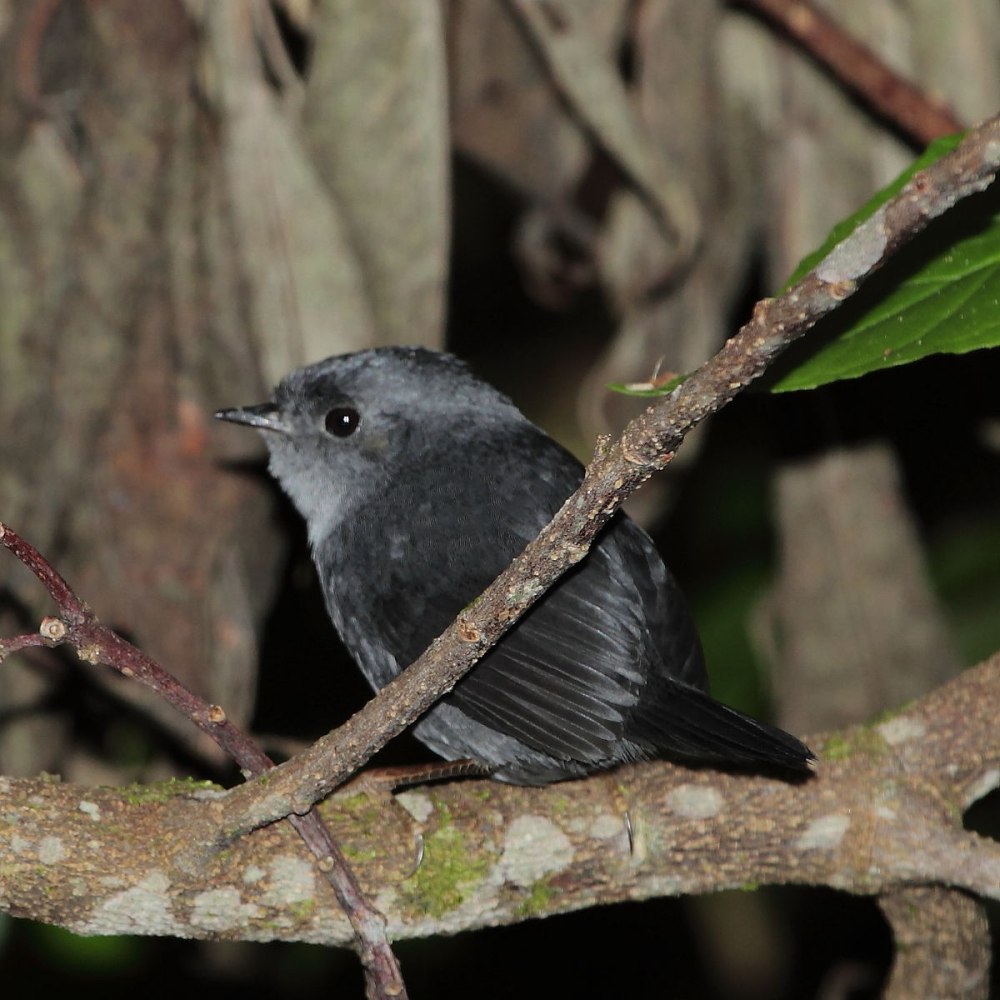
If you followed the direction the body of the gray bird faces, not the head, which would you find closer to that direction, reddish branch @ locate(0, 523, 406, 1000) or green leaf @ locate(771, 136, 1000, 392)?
the reddish branch

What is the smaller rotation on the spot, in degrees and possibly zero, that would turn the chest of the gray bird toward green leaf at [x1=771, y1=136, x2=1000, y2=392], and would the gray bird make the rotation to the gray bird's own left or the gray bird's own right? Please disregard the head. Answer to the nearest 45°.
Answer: approximately 135° to the gray bird's own left

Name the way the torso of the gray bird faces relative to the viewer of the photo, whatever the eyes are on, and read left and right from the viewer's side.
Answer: facing to the left of the viewer

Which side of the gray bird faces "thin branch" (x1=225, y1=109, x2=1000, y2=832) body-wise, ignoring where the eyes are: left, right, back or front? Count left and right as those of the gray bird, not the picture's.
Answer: left
